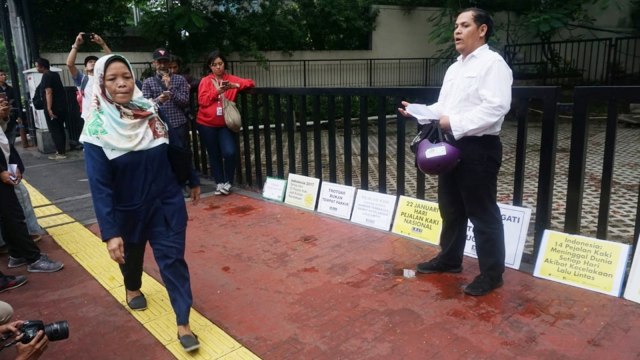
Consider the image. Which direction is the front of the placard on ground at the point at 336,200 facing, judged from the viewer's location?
facing the viewer and to the left of the viewer

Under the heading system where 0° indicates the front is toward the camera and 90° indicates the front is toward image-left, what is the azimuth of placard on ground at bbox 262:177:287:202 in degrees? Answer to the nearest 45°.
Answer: approximately 45°

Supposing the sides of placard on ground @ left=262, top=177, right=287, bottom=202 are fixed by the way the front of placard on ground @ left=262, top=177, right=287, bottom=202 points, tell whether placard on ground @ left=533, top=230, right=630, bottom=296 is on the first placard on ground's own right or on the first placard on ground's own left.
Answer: on the first placard on ground's own left

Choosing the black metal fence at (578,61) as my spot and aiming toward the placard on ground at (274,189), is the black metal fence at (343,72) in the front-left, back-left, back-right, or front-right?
front-right

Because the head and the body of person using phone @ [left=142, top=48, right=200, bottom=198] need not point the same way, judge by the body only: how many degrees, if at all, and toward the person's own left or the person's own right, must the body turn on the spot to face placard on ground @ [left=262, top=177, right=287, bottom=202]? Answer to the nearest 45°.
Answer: approximately 45° to the person's own left

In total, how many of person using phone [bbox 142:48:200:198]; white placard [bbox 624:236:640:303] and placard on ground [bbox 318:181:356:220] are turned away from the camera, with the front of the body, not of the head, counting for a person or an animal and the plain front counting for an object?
0

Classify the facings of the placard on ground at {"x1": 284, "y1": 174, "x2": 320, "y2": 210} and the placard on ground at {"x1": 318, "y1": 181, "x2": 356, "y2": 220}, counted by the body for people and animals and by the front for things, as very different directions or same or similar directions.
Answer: same or similar directions

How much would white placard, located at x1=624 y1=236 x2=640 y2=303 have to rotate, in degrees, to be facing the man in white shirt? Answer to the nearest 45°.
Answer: approximately 45° to its right

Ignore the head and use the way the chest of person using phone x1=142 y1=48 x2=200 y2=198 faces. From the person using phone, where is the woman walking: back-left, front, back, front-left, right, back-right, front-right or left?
front

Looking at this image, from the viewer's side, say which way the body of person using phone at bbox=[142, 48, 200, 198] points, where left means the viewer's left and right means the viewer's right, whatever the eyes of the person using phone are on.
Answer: facing the viewer

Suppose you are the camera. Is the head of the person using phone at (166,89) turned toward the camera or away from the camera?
toward the camera

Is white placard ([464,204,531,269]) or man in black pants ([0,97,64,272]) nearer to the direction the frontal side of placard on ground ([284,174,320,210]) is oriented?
the man in black pants

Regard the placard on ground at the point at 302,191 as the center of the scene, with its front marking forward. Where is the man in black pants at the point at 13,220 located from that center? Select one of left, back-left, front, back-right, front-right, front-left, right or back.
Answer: front

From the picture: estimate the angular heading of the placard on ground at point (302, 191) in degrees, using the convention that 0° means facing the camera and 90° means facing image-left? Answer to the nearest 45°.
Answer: approximately 45°

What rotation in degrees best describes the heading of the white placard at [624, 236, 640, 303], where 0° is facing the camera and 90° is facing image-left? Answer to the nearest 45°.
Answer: approximately 45°

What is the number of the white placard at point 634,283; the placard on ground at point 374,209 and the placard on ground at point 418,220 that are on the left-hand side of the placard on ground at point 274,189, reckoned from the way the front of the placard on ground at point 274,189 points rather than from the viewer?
3
